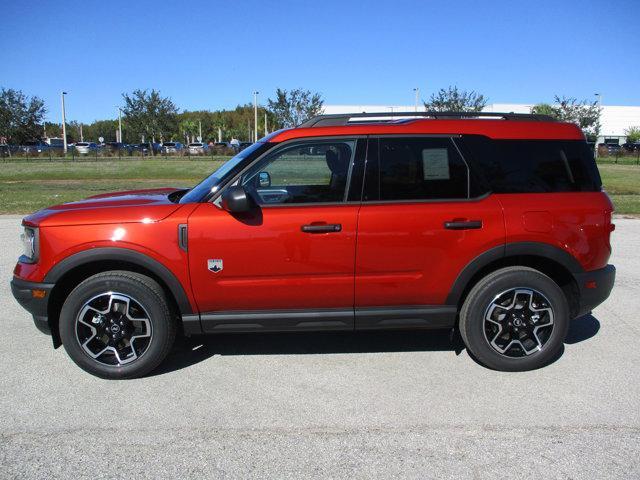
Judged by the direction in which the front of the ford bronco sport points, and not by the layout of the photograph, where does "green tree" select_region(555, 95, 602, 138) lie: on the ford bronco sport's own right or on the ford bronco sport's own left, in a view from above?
on the ford bronco sport's own right

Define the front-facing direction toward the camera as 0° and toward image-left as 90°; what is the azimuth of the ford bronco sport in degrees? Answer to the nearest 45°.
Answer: approximately 90°
